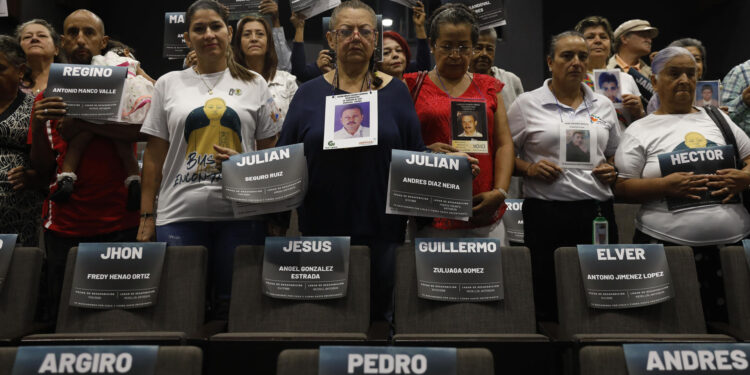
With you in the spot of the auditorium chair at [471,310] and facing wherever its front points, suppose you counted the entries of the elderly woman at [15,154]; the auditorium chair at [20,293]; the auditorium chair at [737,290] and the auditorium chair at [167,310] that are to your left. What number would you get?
1

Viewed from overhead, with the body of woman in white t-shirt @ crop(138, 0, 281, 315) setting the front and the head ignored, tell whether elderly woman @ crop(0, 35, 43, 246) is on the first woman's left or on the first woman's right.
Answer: on the first woman's right

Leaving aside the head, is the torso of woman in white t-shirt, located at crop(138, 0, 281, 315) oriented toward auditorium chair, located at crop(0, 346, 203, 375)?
yes

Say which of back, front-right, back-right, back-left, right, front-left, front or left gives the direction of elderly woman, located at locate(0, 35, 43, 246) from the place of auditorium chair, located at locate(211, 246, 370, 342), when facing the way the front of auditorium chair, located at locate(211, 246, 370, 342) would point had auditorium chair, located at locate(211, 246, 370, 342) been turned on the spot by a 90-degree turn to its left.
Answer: back-left

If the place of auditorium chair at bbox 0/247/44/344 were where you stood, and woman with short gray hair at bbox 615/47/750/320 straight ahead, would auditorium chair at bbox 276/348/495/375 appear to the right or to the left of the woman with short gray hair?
right

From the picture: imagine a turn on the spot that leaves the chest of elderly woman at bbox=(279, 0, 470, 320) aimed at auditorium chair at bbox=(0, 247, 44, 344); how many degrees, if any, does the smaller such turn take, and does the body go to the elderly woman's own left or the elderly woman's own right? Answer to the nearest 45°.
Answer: approximately 90° to the elderly woman's own right

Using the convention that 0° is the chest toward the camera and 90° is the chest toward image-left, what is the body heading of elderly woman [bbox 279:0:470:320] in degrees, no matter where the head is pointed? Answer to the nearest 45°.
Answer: approximately 0°
